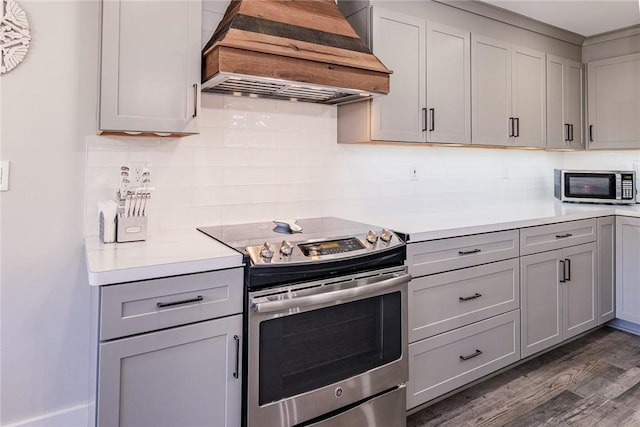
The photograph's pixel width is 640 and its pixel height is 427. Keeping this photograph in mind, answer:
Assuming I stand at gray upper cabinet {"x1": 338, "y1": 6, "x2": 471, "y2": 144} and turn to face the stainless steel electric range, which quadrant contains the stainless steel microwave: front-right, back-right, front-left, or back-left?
back-left

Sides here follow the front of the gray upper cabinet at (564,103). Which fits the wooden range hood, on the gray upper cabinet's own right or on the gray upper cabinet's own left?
on the gray upper cabinet's own right

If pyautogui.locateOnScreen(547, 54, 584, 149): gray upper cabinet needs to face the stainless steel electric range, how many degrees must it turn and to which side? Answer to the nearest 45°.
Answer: approximately 45° to its right

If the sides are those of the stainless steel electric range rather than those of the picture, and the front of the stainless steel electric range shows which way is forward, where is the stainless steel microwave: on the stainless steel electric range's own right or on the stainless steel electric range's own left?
on the stainless steel electric range's own left

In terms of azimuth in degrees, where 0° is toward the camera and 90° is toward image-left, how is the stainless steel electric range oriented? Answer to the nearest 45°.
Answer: approximately 315°

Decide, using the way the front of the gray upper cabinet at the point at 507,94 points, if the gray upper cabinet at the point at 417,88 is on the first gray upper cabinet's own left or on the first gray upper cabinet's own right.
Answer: on the first gray upper cabinet's own right

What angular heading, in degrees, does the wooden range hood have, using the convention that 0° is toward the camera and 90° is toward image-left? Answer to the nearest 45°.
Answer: approximately 315°

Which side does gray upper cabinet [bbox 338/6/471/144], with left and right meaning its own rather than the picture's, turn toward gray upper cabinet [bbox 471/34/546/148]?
left

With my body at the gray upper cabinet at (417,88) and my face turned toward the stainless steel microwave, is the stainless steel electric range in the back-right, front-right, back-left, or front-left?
back-right

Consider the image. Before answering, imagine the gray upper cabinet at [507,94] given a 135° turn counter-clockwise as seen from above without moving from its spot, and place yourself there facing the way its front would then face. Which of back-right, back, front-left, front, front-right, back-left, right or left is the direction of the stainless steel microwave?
front-right
